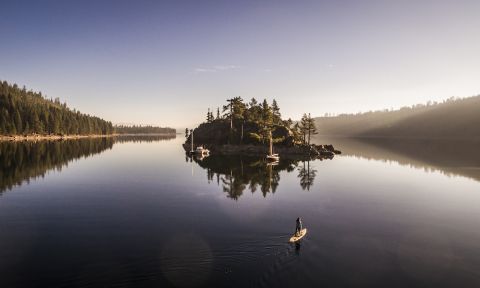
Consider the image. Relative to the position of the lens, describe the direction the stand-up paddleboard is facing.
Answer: facing away from the viewer and to the right of the viewer
